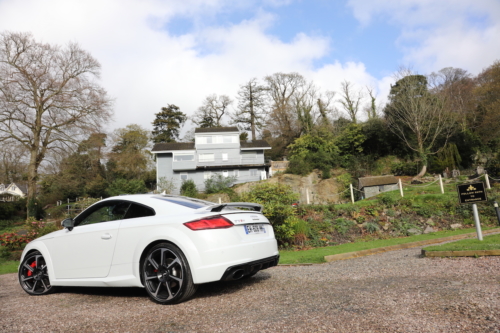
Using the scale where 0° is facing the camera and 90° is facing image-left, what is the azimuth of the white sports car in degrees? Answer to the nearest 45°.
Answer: approximately 135°

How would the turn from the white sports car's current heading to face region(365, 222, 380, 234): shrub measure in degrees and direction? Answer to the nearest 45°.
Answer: approximately 90° to its right

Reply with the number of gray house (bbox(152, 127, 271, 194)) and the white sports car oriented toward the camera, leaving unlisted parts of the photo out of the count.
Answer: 1

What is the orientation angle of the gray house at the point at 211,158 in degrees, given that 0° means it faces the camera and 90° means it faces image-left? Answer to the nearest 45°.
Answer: approximately 0°

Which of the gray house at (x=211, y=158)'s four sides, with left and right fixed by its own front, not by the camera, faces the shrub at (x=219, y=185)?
front

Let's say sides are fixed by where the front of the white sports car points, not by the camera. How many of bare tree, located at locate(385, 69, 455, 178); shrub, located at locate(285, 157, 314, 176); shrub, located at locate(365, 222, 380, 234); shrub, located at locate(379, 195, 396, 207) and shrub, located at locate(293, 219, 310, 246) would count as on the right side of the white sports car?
5

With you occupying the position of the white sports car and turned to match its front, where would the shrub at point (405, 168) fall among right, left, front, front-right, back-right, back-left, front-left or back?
right

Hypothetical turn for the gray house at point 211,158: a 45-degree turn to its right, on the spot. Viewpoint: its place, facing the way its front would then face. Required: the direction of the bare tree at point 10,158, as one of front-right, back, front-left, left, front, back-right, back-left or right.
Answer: front

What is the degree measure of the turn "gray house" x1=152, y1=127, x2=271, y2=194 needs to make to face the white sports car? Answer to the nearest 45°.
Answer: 0° — it already faces it

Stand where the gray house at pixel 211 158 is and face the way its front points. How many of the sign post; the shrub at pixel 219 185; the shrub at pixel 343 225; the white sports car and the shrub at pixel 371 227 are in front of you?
5
